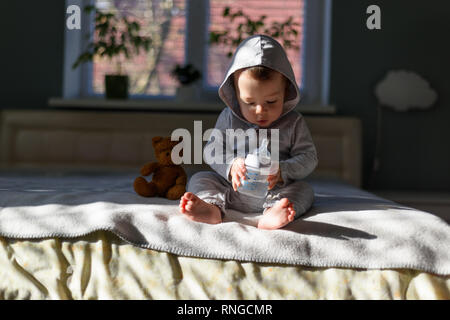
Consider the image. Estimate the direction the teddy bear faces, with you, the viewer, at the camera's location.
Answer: facing the viewer and to the left of the viewer

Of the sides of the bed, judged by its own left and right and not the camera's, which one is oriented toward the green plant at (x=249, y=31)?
back

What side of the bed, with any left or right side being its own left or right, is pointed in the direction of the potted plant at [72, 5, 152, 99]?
back

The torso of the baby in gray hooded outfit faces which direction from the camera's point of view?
toward the camera

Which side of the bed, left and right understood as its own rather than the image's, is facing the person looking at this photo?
front

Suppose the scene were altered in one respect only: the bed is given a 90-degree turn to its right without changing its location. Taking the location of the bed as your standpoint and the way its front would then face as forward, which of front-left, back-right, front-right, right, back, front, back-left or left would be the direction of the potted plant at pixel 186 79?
right

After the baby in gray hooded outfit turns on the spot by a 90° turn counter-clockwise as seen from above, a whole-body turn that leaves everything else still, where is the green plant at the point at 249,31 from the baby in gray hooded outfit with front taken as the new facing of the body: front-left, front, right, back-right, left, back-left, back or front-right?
left
